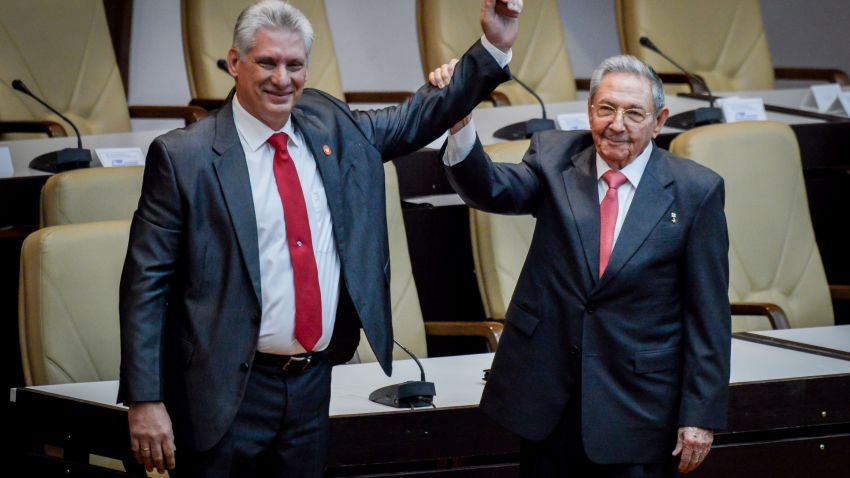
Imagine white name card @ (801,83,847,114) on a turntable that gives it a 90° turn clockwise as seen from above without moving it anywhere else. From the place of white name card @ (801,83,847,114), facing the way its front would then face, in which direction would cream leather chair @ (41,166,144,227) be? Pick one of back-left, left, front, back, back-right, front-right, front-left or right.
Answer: front-left

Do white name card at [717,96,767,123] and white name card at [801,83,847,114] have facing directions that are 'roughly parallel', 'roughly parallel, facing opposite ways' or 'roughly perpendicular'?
roughly parallel

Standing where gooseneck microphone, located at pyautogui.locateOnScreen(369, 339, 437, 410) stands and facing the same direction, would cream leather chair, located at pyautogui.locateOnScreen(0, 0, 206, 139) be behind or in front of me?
in front

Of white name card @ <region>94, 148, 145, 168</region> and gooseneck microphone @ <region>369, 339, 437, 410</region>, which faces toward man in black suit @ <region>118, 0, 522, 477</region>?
the white name card

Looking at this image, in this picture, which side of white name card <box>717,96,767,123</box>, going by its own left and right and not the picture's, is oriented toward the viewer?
front

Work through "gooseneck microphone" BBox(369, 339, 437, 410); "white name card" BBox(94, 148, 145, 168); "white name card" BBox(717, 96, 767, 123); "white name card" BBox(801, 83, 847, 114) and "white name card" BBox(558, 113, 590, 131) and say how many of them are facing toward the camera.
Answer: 4

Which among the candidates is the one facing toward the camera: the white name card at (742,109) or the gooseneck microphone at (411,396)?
the white name card

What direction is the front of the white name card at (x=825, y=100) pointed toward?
toward the camera

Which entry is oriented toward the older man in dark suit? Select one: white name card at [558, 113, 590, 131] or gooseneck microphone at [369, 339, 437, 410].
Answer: the white name card

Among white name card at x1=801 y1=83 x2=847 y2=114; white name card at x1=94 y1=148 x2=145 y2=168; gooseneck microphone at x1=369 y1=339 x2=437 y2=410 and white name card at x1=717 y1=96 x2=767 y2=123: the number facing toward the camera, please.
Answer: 3

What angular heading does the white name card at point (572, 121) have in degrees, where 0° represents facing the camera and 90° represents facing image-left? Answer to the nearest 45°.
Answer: approximately 0°

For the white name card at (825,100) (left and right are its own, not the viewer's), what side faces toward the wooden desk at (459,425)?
front

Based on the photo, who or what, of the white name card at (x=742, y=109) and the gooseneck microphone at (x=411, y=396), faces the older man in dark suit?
the white name card

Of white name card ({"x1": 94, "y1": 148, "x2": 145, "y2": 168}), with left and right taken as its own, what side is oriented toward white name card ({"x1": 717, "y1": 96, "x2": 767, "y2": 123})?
left
